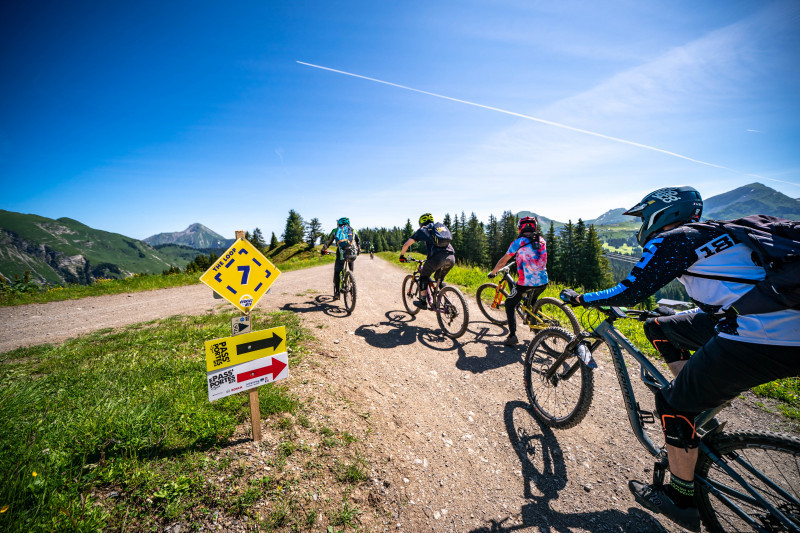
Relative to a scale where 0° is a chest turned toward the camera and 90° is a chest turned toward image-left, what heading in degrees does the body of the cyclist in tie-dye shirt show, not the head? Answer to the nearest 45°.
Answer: approximately 135°

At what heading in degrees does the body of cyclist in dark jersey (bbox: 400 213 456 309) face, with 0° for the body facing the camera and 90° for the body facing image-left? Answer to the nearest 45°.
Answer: approximately 135°

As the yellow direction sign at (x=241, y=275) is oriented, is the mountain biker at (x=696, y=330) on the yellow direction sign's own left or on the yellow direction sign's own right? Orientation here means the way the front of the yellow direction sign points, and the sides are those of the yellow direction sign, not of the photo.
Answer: on the yellow direction sign's own left

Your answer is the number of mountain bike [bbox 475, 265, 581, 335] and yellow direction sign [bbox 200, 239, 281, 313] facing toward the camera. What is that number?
1

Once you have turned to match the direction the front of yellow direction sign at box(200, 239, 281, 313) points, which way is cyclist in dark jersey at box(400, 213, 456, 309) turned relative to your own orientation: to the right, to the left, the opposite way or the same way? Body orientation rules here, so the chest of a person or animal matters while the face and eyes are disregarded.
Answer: the opposite way

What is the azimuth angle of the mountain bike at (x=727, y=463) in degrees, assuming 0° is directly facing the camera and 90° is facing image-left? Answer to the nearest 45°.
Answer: approximately 135°

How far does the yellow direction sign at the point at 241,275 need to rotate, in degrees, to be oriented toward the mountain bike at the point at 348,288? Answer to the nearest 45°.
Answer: approximately 135° to its left

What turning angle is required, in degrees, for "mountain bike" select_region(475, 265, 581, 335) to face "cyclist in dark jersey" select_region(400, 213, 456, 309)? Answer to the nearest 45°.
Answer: approximately 45° to its left

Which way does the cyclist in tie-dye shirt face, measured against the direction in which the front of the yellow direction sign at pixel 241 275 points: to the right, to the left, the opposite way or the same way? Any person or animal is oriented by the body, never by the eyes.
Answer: the opposite way

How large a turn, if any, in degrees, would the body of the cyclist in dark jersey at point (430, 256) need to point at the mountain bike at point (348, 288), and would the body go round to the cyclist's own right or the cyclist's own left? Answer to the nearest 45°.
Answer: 0° — they already face it

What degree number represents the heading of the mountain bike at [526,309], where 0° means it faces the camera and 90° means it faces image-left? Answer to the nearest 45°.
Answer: approximately 135°
